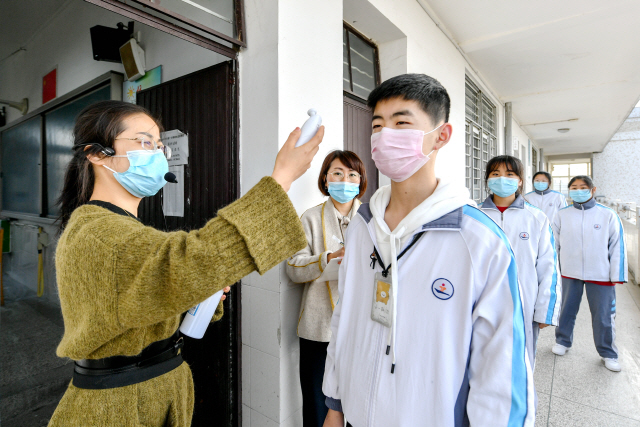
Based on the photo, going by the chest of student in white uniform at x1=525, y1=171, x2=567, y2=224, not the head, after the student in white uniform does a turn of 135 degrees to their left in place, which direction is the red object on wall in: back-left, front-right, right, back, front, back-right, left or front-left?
back

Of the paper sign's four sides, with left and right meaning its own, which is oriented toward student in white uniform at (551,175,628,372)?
left

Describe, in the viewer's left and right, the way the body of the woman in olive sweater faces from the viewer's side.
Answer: facing to the right of the viewer

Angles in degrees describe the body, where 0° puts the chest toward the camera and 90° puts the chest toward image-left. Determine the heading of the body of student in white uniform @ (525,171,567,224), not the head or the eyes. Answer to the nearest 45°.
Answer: approximately 0°

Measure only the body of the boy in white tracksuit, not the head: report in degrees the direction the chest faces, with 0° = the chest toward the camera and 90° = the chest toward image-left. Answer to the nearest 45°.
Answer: approximately 45°
